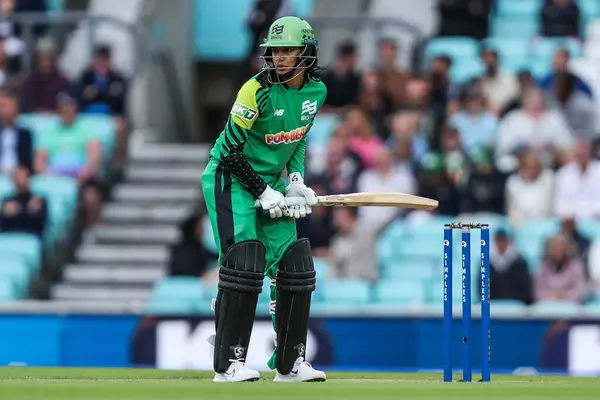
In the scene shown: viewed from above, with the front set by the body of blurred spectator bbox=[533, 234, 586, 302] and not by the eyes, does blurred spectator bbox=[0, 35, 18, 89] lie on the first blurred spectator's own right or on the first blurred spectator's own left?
on the first blurred spectator's own right

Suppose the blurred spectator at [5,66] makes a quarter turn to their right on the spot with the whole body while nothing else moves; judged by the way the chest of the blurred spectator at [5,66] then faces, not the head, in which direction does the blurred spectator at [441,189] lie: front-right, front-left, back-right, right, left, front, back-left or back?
back-left

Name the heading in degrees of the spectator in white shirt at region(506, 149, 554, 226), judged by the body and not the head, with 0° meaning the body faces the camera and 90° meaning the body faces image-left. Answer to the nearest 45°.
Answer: approximately 0°

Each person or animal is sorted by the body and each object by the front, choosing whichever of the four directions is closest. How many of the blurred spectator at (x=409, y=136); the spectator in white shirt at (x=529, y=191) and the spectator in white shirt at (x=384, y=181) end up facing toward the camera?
3

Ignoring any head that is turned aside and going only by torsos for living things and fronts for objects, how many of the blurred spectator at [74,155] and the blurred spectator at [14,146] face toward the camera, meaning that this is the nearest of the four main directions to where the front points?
2

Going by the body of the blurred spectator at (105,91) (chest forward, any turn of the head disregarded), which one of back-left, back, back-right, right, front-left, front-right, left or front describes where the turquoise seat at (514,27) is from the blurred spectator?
left

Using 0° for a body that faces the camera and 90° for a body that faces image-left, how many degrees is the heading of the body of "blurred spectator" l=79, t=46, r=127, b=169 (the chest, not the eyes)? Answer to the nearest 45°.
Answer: approximately 0°

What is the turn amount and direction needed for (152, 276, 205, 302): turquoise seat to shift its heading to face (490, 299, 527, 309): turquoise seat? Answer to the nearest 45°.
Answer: approximately 90° to its left

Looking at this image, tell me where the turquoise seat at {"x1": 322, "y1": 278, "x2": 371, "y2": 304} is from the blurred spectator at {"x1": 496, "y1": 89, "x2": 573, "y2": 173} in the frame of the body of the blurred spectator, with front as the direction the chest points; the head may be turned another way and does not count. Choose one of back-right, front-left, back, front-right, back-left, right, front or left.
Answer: front-right

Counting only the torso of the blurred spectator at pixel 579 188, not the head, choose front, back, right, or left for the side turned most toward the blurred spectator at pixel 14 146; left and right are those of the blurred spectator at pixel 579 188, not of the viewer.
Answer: right
